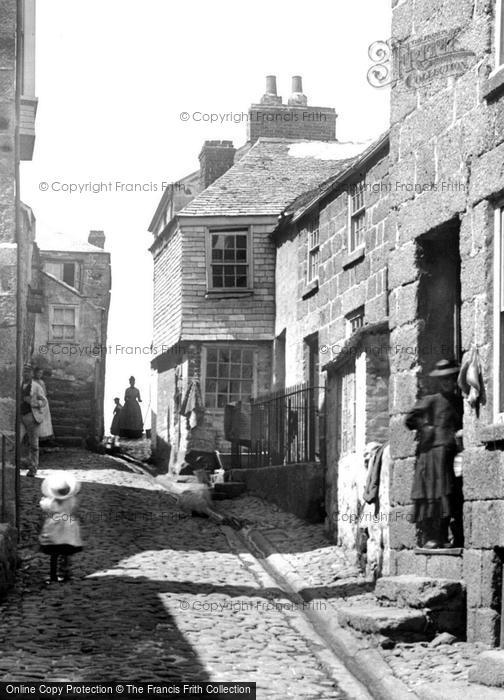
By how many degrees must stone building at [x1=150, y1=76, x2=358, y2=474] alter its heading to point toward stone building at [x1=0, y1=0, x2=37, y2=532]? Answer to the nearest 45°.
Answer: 0° — it already faces it

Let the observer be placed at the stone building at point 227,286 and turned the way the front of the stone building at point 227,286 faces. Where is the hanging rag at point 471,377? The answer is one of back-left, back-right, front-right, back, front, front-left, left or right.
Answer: front

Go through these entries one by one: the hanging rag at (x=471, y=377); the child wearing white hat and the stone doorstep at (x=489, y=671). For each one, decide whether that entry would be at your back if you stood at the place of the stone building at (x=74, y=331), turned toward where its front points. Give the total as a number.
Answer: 0

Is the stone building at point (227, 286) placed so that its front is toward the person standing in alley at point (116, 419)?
no

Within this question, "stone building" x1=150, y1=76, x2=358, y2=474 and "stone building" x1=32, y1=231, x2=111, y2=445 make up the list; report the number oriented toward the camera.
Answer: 2

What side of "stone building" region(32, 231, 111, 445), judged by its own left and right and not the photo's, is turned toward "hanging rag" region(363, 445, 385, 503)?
front

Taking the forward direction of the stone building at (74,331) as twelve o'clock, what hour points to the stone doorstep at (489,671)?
The stone doorstep is roughly at 12 o'clock from the stone building.

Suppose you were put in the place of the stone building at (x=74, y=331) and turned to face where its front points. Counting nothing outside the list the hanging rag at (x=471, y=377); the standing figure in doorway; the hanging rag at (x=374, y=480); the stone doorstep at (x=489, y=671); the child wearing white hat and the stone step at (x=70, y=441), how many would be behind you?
0

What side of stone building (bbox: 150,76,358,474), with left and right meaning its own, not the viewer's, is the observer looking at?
front

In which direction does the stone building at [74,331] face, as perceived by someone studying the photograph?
facing the viewer

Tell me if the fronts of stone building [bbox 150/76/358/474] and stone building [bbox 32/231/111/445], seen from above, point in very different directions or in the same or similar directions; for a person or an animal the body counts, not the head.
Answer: same or similar directions

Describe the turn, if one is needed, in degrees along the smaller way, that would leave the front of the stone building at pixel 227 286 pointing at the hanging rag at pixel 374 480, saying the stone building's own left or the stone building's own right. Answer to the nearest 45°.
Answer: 0° — it already faces it

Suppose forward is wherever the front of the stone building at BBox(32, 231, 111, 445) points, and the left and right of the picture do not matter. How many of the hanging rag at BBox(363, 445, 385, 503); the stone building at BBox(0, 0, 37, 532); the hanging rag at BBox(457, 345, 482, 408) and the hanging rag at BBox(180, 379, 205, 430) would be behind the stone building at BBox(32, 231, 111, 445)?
0
